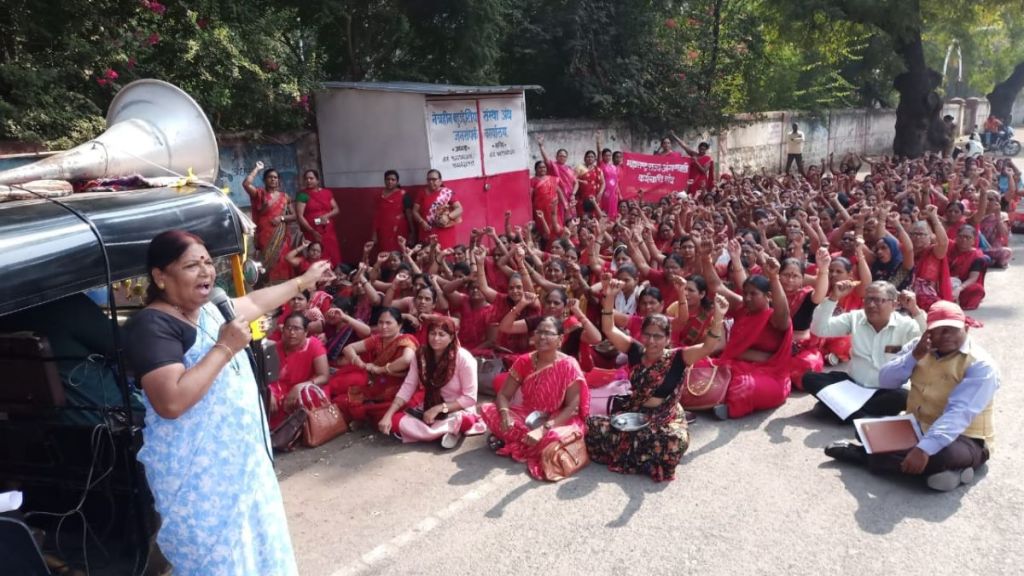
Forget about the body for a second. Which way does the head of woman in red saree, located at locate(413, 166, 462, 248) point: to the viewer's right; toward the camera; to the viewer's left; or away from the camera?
toward the camera

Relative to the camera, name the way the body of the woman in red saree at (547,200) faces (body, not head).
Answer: toward the camera

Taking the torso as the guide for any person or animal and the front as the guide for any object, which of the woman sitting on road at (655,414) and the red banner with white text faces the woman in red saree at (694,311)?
the red banner with white text

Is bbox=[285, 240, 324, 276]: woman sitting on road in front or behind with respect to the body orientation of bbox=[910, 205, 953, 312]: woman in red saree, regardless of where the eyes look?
in front

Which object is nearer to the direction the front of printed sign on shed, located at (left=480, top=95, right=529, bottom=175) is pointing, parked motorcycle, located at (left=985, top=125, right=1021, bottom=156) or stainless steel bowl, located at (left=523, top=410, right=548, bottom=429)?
the stainless steel bowl

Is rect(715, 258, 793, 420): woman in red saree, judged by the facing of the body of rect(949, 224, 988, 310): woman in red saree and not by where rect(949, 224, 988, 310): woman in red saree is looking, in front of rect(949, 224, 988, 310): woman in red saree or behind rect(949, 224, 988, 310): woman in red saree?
in front

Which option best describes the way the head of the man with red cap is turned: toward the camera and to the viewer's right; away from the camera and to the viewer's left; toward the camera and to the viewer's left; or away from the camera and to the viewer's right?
toward the camera and to the viewer's left

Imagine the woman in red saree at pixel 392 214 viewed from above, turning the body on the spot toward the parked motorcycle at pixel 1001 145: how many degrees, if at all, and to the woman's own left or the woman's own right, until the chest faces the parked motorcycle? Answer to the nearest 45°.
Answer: approximately 135° to the woman's own left

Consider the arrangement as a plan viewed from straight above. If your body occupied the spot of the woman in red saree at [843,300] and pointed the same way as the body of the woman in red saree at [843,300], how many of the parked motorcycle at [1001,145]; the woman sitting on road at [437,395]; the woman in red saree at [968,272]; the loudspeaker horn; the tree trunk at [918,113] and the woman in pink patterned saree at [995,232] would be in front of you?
2

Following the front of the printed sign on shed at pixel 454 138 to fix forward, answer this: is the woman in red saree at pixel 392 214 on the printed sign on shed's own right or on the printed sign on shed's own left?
on the printed sign on shed's own right

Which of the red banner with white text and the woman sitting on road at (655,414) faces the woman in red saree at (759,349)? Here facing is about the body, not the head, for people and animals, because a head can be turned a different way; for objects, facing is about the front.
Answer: the red banner with white text

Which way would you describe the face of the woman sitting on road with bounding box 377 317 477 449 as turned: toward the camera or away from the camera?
toward the camera

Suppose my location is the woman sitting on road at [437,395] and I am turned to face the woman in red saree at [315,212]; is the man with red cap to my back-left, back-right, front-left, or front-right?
back-right

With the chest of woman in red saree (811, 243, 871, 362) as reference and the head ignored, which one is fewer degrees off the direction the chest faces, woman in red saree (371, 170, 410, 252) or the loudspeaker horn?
the loudspeaker horn

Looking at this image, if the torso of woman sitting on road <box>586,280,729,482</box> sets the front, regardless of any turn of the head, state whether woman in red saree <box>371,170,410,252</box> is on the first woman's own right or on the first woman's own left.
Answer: on the first woman's own right

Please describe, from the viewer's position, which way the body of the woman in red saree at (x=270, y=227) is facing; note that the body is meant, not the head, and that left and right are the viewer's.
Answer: facing the viewer

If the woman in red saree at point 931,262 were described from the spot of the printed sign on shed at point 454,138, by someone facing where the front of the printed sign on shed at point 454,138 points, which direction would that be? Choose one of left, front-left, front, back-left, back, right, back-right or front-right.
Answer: front-left

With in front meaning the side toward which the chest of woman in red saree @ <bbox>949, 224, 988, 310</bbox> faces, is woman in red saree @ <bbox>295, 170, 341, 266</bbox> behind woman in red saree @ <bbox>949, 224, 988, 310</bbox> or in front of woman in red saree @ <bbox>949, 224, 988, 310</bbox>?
in front
